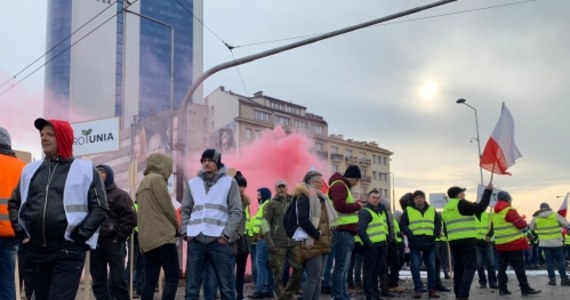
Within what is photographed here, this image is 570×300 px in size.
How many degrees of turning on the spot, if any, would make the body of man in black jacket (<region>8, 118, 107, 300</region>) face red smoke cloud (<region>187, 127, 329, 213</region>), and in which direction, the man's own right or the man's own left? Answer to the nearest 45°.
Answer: approximately 180°

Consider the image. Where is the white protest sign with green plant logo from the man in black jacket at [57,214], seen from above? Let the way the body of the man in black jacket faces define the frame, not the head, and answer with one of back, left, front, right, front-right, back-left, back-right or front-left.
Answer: back-right

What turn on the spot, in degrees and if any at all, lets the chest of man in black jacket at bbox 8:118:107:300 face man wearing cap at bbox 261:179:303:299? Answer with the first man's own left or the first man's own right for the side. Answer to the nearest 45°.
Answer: approximately 180°

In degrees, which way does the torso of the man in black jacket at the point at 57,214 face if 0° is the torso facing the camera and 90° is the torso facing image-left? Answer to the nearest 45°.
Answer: approximately 45°

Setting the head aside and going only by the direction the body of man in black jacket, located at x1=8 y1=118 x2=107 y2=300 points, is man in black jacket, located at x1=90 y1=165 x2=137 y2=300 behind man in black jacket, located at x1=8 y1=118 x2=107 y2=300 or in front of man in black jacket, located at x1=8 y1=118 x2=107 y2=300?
behind

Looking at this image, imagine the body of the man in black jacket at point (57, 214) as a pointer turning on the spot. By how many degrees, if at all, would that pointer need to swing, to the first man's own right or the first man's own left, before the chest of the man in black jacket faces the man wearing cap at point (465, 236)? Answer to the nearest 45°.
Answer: approximately 180°

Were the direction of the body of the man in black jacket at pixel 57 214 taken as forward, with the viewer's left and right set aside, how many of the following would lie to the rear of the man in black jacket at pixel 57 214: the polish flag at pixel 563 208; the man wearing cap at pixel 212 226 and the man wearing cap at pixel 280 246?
3
